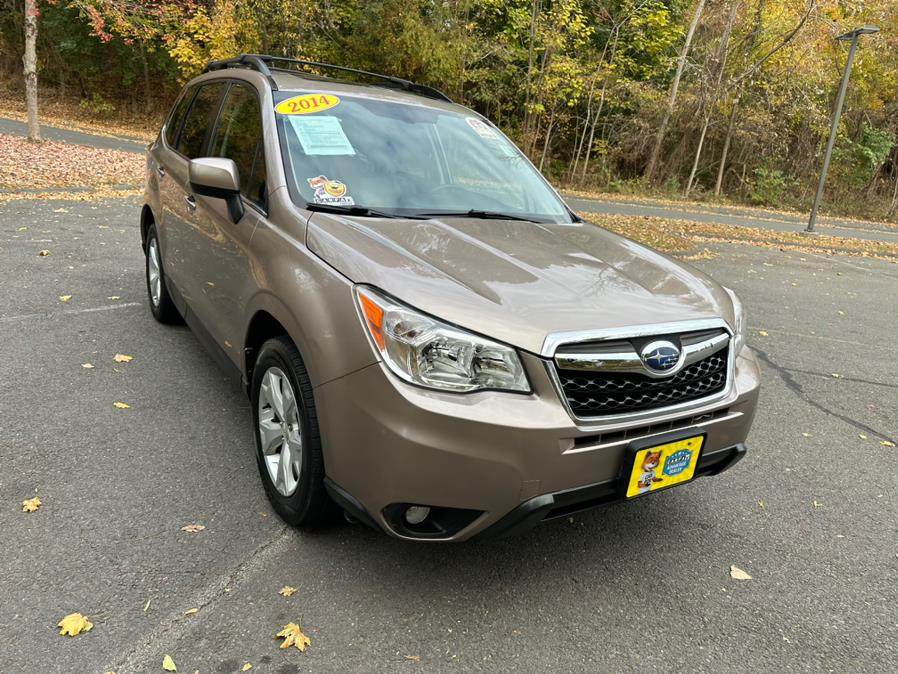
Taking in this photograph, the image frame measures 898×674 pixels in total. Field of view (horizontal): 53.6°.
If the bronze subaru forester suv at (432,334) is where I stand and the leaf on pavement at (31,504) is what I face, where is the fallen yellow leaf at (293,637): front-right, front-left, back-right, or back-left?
front-left

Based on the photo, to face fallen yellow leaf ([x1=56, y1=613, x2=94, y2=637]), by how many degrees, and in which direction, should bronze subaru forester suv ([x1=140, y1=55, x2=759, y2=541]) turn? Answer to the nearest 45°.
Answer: approximately 90° to its right

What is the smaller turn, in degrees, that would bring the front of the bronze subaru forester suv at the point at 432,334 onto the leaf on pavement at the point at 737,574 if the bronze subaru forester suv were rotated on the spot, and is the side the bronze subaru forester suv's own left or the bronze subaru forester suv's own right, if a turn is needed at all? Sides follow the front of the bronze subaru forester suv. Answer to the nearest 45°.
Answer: approximately 45° to the bronze subaru forester suv's own left

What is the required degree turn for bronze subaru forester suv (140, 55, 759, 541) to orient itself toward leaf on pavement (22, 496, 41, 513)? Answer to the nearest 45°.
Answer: approximately 135° to its right

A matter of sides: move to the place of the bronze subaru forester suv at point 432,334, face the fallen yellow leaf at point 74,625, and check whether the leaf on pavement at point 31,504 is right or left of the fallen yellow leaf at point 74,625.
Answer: right

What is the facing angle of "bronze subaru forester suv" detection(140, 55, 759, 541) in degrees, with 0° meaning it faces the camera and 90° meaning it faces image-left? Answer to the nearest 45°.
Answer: approximately 315°

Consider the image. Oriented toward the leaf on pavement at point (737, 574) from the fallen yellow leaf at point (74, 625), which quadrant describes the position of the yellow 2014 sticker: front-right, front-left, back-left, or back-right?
front-left

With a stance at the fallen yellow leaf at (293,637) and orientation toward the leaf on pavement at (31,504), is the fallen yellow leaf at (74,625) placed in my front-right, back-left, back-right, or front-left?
front-left

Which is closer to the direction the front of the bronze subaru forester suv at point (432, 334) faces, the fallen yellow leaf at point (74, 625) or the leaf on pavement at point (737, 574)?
the leaf on pavement
